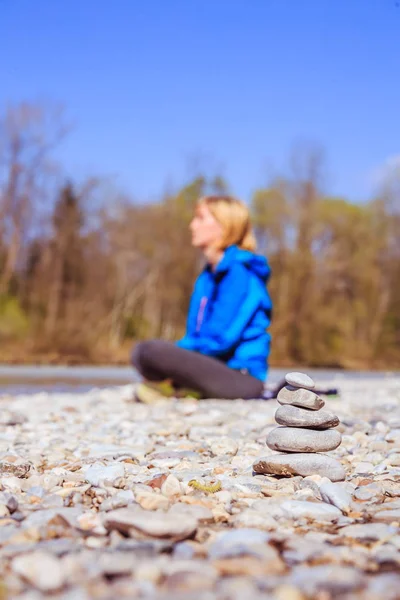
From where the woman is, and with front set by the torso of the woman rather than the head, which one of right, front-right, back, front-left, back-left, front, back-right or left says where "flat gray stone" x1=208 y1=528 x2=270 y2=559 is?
left

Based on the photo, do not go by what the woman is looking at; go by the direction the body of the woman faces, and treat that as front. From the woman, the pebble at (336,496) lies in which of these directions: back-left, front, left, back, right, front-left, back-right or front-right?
left

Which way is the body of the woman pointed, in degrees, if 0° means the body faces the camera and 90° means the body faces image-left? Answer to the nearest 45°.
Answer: approximately 90°

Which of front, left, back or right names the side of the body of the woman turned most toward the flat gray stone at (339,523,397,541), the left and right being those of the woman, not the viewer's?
left

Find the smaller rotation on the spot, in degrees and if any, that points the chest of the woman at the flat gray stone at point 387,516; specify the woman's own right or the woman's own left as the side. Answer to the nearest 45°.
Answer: approximately 90° to the woman's own left

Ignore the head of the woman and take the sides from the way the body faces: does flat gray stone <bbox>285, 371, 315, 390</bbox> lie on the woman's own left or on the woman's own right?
on the woman's own left

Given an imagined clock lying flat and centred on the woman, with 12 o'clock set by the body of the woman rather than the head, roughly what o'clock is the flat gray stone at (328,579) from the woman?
The flat gray stone is roughly at 9 o'clock from the woman.

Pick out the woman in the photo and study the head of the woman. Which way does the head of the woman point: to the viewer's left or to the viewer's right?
to the viewer's left

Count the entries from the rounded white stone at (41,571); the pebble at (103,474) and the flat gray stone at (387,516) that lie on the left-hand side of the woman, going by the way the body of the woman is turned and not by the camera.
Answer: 3

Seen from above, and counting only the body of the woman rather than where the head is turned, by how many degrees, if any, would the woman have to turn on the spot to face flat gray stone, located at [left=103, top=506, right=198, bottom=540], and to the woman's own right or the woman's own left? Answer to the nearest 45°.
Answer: approximately 90° to the woman's own left

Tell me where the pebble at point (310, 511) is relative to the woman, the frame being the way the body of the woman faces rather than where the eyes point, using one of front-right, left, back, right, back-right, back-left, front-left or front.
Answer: left

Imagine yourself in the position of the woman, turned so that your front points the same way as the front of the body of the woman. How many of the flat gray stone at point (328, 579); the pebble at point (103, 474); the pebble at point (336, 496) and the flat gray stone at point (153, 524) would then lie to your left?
4
